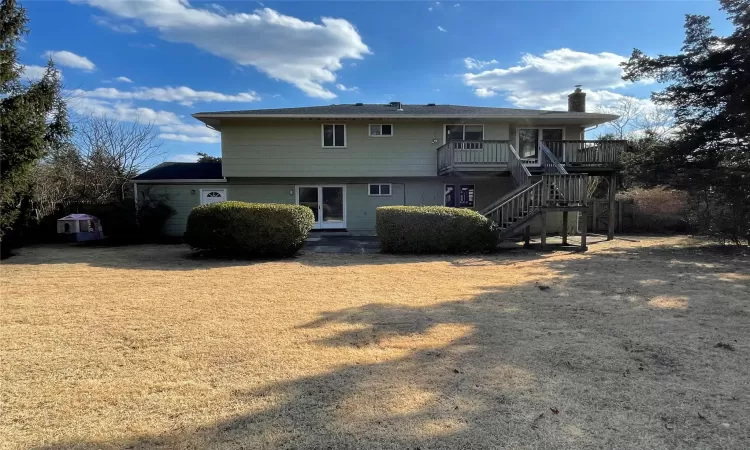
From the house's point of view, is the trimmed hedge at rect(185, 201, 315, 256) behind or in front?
behind

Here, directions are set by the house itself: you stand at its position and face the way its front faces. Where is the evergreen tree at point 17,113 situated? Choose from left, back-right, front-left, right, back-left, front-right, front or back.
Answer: back-left

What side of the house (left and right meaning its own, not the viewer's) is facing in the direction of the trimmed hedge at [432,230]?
back

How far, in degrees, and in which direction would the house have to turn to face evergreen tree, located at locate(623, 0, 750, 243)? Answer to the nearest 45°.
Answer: approximately 135° to its right

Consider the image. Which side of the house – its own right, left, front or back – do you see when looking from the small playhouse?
left

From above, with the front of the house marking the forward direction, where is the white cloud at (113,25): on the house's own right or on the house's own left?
on the house's own left

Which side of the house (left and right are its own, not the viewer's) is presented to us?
back
